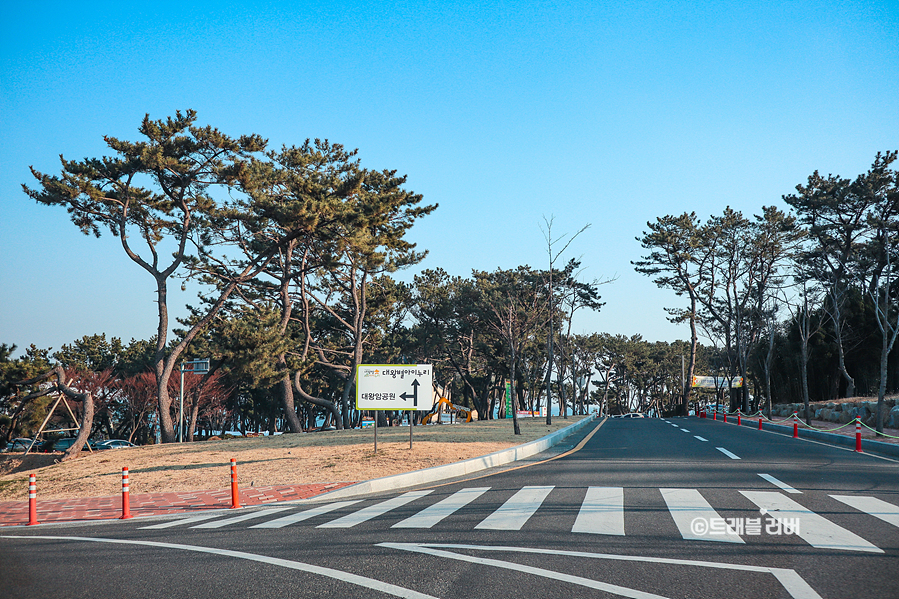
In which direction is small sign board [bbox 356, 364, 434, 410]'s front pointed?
toward the camera

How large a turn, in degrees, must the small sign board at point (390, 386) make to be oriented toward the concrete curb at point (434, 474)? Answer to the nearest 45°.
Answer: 0° — it already faces it

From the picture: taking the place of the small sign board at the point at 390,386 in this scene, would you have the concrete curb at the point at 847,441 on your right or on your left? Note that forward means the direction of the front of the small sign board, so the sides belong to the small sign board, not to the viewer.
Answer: on your left
